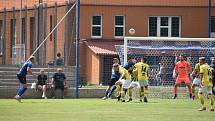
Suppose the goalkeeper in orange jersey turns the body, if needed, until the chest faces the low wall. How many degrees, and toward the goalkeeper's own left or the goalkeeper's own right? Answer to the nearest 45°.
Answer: approximately 90° to the goalkeeper's own right

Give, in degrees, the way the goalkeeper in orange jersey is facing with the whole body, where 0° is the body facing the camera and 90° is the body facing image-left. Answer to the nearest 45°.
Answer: approximately 0°

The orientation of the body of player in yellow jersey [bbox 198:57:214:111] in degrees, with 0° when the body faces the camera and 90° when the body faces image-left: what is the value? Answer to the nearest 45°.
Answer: approximately 135°

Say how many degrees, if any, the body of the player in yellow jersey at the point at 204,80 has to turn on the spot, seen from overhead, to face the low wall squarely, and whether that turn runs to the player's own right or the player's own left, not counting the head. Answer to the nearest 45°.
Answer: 0° — they already face it

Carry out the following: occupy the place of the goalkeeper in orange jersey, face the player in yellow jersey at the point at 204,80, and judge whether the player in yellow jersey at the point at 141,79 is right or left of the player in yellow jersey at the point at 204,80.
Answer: right

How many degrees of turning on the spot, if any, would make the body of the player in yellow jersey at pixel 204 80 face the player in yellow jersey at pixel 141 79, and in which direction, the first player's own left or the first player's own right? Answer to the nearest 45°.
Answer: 0° — they already face them

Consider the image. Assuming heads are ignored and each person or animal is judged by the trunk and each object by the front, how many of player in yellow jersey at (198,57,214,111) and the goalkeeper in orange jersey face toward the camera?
1
